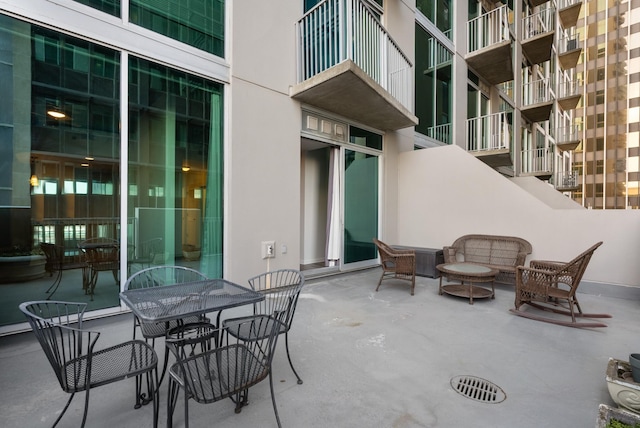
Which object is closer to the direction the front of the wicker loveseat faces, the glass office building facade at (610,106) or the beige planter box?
the beige planter box

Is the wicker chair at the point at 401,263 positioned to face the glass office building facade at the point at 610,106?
no

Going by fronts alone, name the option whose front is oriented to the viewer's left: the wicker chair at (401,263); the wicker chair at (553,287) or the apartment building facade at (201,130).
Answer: the wicker chair at (553,287)

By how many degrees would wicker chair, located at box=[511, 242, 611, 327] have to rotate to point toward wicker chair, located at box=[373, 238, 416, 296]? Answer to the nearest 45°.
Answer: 0° — it already faces it

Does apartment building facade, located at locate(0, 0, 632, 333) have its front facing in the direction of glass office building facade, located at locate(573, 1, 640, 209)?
no

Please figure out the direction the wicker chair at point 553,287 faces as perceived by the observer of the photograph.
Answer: facing to the left of the viewer

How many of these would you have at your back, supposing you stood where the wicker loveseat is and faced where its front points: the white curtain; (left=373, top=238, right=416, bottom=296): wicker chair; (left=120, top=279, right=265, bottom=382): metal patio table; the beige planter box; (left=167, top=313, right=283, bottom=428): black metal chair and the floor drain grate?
0

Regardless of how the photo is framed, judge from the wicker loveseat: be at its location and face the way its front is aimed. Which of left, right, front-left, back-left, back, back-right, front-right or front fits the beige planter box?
front-left

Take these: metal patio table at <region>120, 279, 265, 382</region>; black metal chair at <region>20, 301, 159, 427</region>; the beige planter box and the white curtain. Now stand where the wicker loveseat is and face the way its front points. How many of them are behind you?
0

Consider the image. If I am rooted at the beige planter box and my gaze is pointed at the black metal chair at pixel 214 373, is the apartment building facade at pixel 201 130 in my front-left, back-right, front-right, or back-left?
front-right

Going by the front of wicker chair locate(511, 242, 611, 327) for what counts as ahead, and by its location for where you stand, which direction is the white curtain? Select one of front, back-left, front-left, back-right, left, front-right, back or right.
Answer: front

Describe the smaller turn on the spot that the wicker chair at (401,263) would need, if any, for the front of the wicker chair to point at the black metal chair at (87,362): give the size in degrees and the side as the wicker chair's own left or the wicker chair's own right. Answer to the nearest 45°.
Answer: approximately 135° to the wicker chair's own right

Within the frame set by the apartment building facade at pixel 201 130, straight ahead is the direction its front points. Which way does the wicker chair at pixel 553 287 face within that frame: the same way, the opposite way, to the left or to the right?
the opposite way

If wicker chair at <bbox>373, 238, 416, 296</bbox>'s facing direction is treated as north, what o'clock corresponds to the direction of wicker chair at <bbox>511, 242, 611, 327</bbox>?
wicker chair at <bbox>511, 242, 611, 327</bbox> is roughly at 1 o'clock from wicker chair at <bbox>373, 238, 416, 296</bbox>.

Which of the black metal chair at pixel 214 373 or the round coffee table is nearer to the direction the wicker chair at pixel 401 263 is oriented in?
the round coffee table

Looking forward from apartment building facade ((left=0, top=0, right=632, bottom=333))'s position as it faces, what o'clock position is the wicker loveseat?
The wicker loveseat is roughly at 10 o'clock from the apartment building facade.

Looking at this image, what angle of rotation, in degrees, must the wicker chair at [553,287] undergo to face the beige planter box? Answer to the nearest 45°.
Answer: approximately 90° to its left
